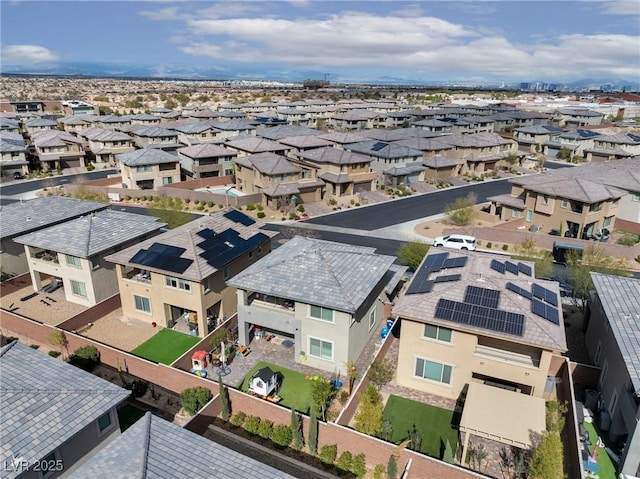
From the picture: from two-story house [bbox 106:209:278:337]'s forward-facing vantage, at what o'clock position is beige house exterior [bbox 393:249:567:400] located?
The beige house exterior is roughly at 3 o'clock from the two-story house.

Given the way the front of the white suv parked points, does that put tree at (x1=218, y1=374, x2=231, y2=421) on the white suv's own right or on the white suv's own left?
on the white suv's own left

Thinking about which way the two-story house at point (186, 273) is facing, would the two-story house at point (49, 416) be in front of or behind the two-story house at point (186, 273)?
behind

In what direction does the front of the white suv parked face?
to the viewer's left

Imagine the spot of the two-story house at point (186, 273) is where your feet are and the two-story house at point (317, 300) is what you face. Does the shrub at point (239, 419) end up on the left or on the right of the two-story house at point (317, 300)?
right

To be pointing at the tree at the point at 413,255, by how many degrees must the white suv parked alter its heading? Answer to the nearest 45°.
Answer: approximately 45° to its left

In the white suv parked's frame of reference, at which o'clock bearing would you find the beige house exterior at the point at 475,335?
The beige house exterior is roughly at 9 o'clock from the white suv parked.

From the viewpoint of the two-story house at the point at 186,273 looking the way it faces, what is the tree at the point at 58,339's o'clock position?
The tree is roughly at 7 o'clock from the two-story house.

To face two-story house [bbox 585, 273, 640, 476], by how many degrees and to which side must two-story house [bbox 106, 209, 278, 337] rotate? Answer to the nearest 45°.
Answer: approximately 90° to its right

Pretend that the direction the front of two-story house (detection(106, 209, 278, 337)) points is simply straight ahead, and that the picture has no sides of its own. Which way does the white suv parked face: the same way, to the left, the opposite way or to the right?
to the left

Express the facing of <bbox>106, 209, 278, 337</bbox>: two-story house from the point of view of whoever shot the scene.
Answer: facing away from the viewer and to the right of the viewer

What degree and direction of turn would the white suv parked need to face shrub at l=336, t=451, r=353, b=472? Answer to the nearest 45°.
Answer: approximately 90° to its left

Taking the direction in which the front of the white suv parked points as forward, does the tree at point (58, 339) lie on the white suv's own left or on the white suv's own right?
on the white suv's own left

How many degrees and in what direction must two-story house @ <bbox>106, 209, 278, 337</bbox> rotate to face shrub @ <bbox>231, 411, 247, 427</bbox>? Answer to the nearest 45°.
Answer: approximately 135° to its right

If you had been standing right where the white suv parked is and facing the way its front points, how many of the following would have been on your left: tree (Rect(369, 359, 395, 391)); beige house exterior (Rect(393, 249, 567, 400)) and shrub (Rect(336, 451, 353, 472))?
3

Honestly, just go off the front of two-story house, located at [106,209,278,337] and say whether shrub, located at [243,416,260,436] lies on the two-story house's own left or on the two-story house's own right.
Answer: on the two-story house's own right
